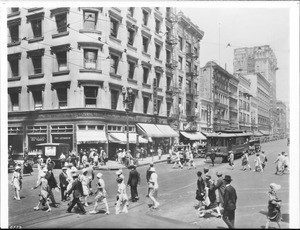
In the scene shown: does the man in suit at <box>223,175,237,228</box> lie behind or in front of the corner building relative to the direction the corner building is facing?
in front

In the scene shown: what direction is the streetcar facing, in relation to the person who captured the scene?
facing the viewer and to the left of the viewer

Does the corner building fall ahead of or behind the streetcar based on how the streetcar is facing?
ahead

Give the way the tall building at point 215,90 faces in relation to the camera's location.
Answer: facing the viewer and to the right of the viewer
